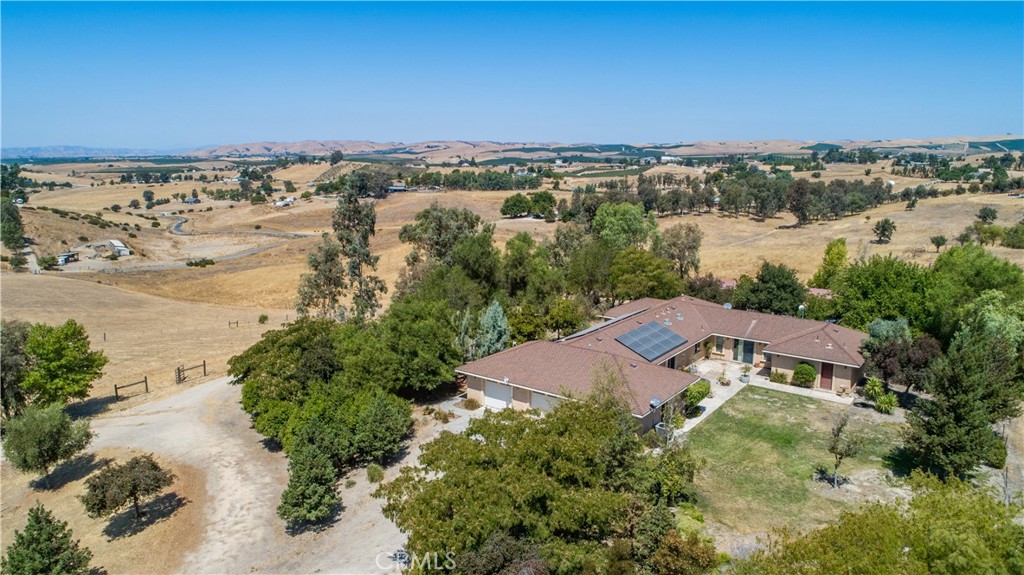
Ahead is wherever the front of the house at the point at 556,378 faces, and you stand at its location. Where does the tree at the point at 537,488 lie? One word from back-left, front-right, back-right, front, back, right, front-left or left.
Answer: front-left

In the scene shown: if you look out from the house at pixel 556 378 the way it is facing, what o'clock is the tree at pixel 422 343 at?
The tree is roughly at 2 o'clock from the house.

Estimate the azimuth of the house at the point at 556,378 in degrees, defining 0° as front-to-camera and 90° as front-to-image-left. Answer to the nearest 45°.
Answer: approximately 45°

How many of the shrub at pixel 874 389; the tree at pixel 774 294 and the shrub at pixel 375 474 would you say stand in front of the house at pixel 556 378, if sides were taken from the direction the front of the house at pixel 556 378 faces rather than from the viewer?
1

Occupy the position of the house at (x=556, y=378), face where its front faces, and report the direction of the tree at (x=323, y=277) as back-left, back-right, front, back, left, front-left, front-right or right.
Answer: right

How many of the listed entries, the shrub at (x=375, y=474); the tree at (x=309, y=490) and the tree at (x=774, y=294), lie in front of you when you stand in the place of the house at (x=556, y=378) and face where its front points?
2

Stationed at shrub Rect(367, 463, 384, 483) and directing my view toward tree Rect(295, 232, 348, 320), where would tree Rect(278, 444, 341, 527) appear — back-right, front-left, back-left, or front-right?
back-left

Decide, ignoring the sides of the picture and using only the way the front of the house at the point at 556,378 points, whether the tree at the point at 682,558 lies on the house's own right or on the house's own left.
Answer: on the house's own left

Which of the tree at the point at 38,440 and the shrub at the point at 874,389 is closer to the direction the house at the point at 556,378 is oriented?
the tree

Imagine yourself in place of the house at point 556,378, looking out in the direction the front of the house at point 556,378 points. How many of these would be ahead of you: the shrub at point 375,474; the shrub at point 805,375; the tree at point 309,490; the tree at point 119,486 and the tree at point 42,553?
4
